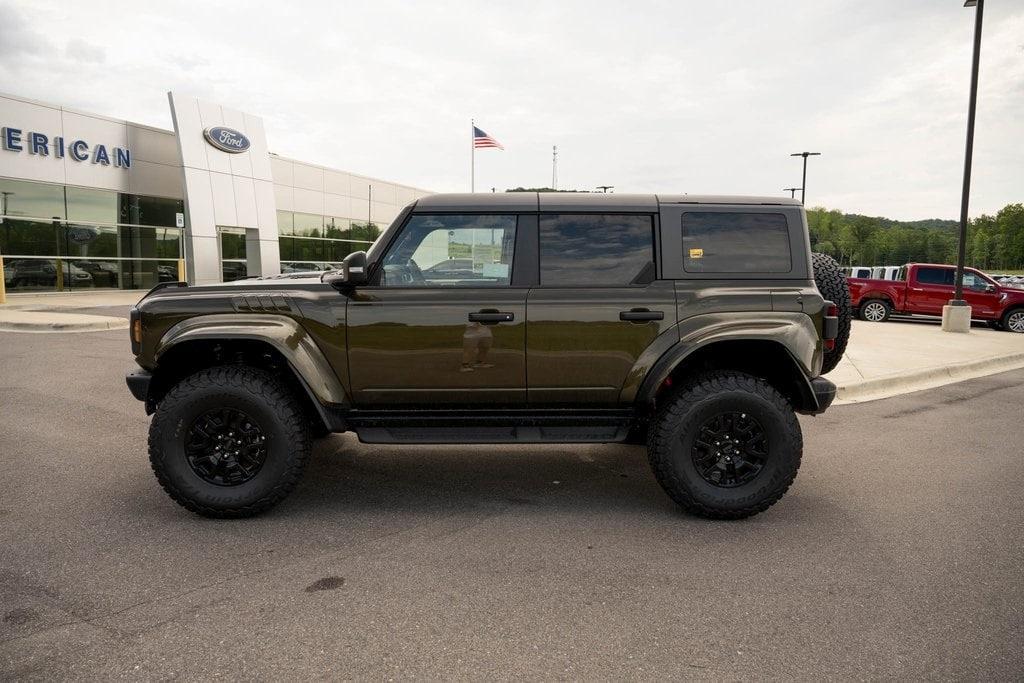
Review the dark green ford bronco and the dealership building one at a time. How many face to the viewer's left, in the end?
1

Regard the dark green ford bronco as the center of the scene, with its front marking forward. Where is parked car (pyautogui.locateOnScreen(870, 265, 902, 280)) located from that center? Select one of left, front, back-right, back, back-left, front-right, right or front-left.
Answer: back-right

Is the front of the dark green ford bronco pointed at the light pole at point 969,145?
no

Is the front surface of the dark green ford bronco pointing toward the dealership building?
no

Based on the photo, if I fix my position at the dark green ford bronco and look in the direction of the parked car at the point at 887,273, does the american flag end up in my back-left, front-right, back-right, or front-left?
front-left

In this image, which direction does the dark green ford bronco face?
to the viewer's left

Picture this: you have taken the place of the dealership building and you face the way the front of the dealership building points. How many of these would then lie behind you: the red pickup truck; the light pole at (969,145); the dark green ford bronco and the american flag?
0

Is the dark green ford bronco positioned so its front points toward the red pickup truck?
no

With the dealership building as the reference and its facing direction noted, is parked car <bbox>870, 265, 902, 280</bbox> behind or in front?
in front

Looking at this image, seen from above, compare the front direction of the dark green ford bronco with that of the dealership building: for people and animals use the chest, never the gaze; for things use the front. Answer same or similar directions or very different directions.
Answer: very different directions

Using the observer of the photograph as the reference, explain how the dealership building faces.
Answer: facing the viewer and to the right of the viewer

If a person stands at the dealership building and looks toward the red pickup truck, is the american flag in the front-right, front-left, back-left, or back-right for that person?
front-left

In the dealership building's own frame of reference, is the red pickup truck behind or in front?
in front
